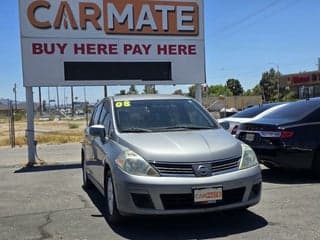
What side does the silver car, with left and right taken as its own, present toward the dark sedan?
left

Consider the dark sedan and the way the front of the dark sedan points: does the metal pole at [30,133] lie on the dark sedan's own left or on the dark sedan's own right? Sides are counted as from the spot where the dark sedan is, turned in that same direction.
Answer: on the dark sedan's own left

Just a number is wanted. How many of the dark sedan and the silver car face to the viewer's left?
0

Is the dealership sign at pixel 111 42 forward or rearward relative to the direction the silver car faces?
rearward

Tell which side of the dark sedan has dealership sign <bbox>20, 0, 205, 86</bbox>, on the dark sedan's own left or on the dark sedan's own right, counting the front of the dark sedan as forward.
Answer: on the dark sedan's own left
